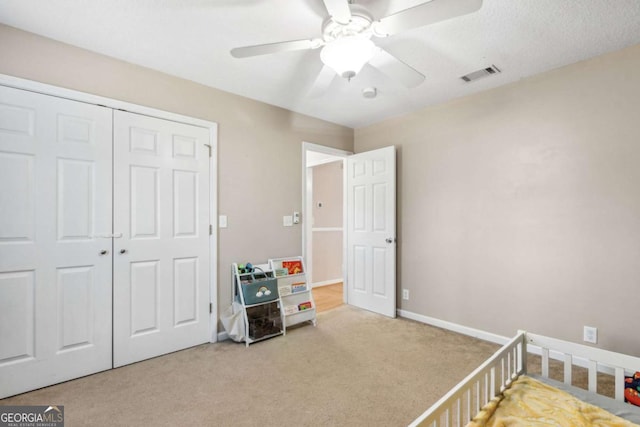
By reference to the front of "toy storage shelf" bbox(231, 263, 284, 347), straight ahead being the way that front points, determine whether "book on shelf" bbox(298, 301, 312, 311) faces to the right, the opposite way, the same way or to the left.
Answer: the same way

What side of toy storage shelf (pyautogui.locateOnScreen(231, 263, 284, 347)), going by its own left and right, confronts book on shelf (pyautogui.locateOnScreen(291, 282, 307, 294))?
left

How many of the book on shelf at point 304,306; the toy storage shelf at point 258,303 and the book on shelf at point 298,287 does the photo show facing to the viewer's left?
0

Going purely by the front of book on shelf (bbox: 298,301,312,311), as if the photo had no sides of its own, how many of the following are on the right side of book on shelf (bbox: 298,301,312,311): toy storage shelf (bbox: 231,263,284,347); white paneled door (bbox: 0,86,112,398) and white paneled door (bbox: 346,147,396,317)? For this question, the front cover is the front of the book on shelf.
2

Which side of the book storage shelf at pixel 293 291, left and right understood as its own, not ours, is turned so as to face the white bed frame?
front

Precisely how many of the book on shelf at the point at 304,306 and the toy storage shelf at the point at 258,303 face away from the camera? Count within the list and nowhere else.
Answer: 0

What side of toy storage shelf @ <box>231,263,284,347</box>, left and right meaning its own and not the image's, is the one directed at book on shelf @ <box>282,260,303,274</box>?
left

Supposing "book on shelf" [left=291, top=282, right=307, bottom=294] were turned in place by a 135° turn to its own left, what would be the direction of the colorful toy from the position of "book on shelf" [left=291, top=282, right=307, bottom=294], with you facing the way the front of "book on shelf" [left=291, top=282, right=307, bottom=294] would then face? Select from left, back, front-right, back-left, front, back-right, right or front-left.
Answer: back-right

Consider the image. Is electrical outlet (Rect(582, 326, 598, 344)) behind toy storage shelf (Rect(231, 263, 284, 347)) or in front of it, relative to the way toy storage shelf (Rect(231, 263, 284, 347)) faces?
in front

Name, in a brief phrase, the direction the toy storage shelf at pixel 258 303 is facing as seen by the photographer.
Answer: facing the viewer and to the right of the viewer

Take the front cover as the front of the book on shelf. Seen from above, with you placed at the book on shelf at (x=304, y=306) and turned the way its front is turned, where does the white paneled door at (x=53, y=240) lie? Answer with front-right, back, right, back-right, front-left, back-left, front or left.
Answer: right

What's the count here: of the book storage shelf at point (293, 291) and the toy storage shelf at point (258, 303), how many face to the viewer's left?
0

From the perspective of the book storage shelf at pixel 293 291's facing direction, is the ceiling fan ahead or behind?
ahead

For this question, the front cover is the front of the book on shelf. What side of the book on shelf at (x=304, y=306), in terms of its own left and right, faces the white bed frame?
front

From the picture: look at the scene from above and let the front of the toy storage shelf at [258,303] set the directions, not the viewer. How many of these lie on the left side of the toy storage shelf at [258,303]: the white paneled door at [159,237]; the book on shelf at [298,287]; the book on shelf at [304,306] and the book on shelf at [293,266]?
3

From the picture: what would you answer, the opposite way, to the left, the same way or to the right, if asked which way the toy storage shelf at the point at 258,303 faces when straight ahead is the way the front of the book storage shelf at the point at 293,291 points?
the same way

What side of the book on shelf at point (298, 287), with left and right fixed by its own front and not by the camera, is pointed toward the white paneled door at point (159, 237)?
right

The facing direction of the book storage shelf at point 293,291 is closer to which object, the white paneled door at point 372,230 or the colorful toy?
the colorful toy

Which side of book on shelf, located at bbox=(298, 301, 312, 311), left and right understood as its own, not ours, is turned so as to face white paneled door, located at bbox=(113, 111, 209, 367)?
right

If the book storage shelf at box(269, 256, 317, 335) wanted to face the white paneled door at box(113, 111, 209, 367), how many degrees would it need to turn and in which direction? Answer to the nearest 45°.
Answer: approximately 90° to its right
